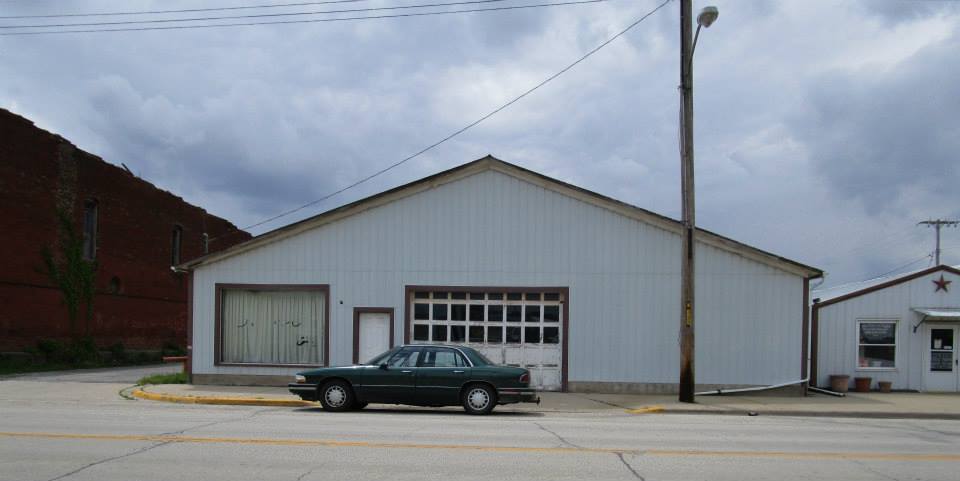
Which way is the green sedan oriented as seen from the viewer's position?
to the viewer's left

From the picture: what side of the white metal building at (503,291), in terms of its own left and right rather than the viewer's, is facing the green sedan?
front

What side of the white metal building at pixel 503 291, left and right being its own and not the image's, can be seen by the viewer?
front

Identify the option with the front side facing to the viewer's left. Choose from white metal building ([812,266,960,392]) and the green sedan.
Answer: the green sedan

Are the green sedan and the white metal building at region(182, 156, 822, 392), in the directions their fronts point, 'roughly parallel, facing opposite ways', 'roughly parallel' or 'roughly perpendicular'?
roughly perpendicular

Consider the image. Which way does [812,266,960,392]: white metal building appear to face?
toward the camera

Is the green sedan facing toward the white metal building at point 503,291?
no

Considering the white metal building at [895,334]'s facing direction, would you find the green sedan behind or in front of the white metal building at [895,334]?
in front

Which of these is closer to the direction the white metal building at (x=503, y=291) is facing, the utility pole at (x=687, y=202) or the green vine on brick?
the utility pole

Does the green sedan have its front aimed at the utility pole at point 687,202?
no
